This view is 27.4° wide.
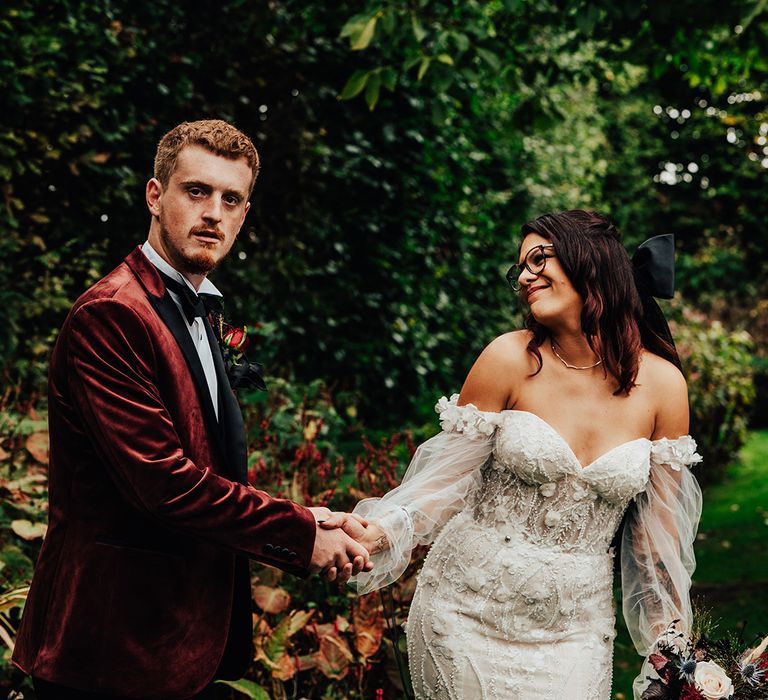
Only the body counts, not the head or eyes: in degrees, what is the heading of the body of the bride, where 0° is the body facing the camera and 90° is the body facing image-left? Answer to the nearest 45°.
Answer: approximately 0°

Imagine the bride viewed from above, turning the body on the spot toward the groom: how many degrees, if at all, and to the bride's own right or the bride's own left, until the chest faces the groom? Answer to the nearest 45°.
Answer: approximately 45° to the bride's own right
